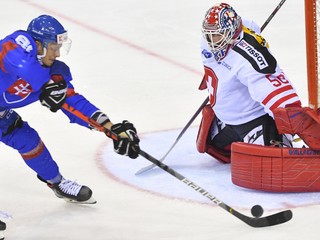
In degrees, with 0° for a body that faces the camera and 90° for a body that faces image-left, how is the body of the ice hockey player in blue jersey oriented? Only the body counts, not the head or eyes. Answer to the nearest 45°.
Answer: approximately 270°

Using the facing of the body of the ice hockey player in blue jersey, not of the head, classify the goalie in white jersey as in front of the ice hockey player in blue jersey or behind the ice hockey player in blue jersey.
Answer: in front

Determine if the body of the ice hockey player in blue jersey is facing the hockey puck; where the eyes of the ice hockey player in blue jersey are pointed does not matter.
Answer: yes

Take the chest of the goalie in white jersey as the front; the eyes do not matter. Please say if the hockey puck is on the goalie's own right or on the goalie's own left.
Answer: on the goalie's own left

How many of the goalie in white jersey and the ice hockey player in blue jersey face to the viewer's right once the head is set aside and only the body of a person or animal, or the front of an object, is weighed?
1

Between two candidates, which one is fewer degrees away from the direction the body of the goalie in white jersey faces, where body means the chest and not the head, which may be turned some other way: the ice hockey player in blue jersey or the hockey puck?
the ice hockey player in blue jersey

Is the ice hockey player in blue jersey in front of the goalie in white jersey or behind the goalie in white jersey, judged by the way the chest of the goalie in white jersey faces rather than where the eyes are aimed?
in front

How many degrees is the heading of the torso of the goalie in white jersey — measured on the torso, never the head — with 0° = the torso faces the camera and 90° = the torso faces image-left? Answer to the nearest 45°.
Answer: approximately 45°
